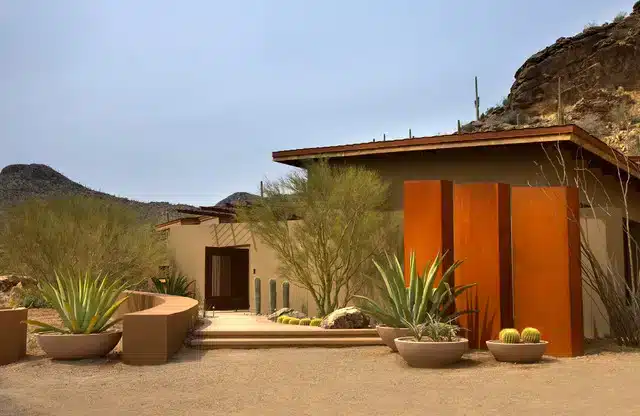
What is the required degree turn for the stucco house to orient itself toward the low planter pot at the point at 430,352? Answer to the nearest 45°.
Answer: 0° — it already faces it

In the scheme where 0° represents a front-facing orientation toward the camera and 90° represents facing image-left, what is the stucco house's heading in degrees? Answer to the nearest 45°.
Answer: approximately 0°

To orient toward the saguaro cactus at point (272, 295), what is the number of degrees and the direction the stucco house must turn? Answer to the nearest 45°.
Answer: approximately 90° to its right

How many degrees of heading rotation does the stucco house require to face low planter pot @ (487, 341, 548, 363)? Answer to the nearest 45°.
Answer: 0° — it already faces it

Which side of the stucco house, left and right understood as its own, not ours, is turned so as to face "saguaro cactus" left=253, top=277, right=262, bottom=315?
right

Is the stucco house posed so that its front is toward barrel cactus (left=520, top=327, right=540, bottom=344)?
yes

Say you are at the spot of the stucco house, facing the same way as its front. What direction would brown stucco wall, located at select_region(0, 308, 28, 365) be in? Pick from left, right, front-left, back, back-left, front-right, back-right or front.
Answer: front-right

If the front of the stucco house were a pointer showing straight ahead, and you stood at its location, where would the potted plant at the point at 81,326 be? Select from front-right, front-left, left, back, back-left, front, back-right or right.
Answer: front-right
